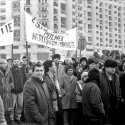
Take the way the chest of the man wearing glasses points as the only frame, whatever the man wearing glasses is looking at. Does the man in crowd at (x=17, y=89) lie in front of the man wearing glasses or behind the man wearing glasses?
behind

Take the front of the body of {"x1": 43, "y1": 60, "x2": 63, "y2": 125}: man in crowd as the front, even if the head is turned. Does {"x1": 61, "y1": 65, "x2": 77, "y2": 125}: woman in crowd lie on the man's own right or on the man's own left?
on the man's own left

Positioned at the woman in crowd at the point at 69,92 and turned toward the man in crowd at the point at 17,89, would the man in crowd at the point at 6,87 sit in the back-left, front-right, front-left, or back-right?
front-left

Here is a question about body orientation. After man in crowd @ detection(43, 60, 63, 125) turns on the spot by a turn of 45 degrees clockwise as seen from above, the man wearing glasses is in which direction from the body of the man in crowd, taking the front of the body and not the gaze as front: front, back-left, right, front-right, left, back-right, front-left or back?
front-right

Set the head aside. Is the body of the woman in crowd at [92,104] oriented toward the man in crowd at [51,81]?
no

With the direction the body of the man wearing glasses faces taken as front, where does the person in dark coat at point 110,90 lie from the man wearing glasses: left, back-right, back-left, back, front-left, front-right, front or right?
left

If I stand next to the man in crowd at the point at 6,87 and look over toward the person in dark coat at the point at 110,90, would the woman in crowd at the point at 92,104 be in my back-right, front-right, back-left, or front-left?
front-right

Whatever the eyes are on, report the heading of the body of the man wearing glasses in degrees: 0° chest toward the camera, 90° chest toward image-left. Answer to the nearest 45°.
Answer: approximately 315°
